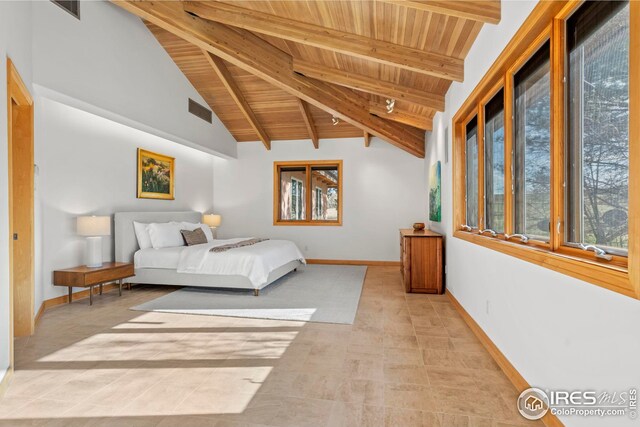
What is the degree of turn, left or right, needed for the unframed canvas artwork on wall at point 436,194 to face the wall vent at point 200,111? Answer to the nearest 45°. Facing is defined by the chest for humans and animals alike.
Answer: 0° — it already faces it

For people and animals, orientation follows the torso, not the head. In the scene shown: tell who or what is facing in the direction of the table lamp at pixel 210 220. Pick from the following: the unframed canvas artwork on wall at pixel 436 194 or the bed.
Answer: the unframed canvas artwork on wall

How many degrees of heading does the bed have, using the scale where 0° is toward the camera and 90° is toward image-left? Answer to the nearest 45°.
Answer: approximately 315°

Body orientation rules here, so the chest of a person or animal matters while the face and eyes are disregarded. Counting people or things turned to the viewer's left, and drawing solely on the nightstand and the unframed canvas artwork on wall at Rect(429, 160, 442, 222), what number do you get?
1

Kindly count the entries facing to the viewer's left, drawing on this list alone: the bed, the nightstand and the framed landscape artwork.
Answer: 0

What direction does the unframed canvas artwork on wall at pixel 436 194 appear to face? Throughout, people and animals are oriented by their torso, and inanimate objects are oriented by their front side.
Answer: to the viewer's left

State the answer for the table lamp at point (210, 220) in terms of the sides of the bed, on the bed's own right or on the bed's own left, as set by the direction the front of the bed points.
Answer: on the bed's own left

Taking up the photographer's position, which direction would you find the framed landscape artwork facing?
facing the viewer and to the right of the viewer

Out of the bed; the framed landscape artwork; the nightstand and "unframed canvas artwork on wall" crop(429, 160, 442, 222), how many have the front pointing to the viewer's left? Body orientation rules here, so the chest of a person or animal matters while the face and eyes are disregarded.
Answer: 1

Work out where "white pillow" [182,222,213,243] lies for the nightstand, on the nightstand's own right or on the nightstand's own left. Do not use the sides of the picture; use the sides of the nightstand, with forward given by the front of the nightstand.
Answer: on the nightstand's own left
